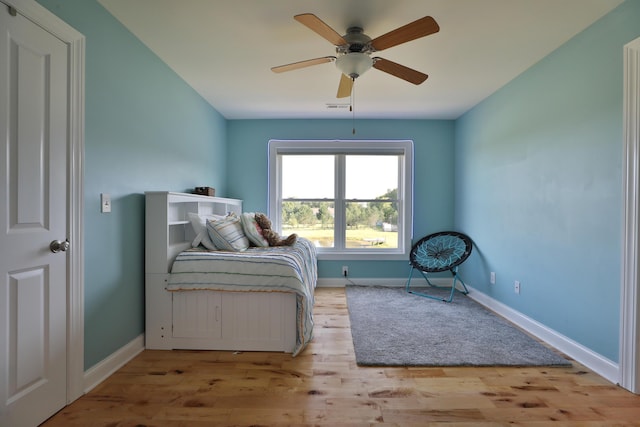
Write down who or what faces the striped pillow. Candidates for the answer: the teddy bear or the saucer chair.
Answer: the saucer chair

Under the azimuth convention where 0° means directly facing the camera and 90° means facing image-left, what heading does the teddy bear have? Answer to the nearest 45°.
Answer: approximately 270°

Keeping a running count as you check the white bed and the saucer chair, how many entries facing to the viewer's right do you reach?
1

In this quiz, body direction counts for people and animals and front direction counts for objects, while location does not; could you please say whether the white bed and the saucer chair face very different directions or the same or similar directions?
very different directions

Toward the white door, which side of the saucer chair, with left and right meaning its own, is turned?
front

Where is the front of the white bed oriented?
to the viewer's right
